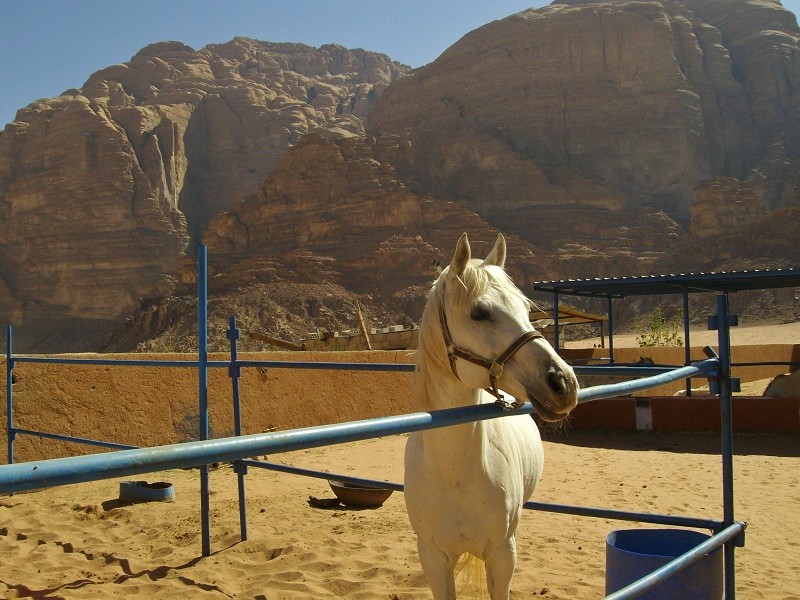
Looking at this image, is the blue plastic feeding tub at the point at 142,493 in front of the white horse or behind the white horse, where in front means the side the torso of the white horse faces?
behind

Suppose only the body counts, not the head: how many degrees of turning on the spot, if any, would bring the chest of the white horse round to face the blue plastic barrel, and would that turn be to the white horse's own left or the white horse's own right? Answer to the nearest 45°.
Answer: approximately 135° to the white horse's own left

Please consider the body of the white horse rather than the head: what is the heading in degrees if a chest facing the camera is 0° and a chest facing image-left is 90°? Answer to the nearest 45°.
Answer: approximately 0°
